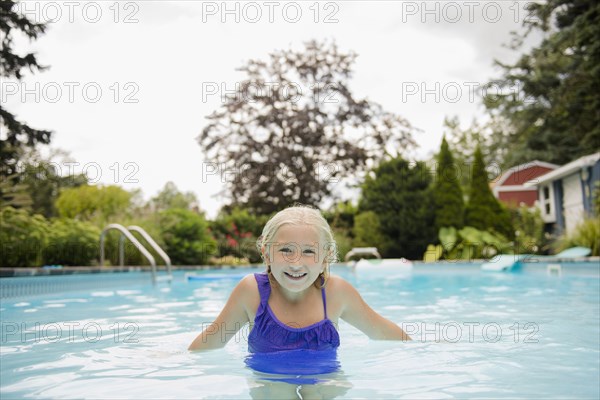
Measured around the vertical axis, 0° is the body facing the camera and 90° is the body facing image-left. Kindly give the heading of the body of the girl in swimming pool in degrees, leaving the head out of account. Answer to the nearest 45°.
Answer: approximately 0°

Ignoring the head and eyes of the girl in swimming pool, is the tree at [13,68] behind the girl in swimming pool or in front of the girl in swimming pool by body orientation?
behind

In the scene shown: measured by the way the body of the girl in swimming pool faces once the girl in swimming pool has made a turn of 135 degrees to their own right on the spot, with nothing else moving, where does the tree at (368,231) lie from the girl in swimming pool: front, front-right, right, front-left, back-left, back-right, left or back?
front-right

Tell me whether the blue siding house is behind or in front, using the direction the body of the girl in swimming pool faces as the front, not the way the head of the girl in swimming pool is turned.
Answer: behind

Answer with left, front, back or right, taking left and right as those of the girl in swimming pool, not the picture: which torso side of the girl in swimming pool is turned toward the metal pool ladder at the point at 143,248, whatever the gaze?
back

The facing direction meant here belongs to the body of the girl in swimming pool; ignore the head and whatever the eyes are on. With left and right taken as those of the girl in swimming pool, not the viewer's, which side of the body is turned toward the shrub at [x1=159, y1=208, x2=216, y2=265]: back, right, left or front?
back

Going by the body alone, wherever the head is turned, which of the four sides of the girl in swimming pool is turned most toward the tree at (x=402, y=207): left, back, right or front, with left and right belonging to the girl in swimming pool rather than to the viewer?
back

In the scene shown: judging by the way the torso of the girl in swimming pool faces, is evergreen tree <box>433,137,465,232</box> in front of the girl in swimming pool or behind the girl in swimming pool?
behind

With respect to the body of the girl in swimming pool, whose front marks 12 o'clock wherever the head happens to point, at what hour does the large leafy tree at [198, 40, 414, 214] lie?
The large leafy tree is roughly at 6 o'clock from the girl in swimming pool.

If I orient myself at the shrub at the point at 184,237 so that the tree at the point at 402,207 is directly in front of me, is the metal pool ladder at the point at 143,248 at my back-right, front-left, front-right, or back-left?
back-right
